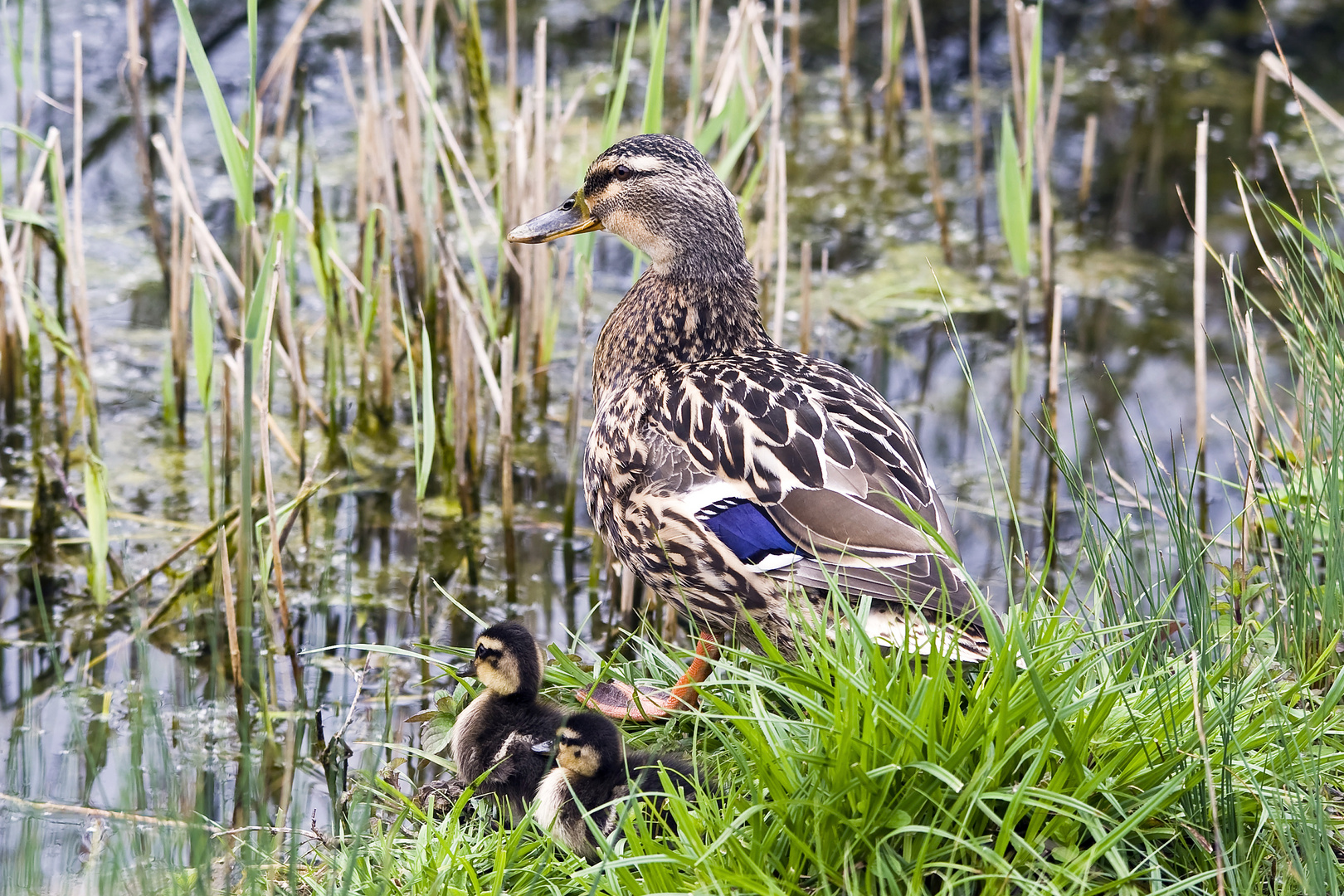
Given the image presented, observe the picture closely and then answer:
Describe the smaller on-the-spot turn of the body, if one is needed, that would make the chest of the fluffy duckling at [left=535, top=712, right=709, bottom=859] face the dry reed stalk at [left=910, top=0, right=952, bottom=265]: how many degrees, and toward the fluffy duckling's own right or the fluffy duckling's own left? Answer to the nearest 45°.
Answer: approximately 135° to the fluffy duckling's own right

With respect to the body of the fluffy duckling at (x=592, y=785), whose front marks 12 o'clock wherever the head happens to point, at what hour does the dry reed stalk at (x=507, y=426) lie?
The dry reed stalk is roughly at 4 o'clock from the fluffy duckling.

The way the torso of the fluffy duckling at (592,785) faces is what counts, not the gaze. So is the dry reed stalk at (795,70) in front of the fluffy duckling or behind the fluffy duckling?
behind

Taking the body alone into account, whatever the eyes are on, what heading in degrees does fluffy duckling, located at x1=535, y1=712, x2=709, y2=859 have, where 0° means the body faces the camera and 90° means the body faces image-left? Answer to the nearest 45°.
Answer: approximately 45°

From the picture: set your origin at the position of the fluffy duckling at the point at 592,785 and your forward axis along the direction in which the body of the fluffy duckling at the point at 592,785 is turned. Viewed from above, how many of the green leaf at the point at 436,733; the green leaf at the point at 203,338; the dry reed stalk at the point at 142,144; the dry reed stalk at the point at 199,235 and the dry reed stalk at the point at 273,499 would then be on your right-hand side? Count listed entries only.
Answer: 5

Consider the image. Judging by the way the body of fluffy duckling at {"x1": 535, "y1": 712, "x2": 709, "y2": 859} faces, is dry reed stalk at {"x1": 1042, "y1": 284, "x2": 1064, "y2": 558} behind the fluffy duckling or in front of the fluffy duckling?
behind

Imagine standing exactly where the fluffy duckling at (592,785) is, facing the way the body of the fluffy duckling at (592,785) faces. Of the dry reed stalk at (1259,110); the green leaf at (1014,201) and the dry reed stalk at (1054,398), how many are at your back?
3

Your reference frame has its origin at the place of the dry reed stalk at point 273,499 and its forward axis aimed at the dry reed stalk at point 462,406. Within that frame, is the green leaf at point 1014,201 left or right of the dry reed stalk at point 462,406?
right

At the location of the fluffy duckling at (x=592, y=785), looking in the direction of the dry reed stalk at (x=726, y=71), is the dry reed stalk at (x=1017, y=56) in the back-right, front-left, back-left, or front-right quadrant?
front-right

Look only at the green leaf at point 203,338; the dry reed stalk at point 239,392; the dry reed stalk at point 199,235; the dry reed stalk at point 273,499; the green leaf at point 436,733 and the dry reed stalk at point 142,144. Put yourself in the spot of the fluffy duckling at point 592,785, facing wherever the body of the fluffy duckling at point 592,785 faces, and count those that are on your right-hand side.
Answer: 6

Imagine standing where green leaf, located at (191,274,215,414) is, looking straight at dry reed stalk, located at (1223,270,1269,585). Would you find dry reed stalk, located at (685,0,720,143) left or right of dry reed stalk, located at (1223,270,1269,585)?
left
